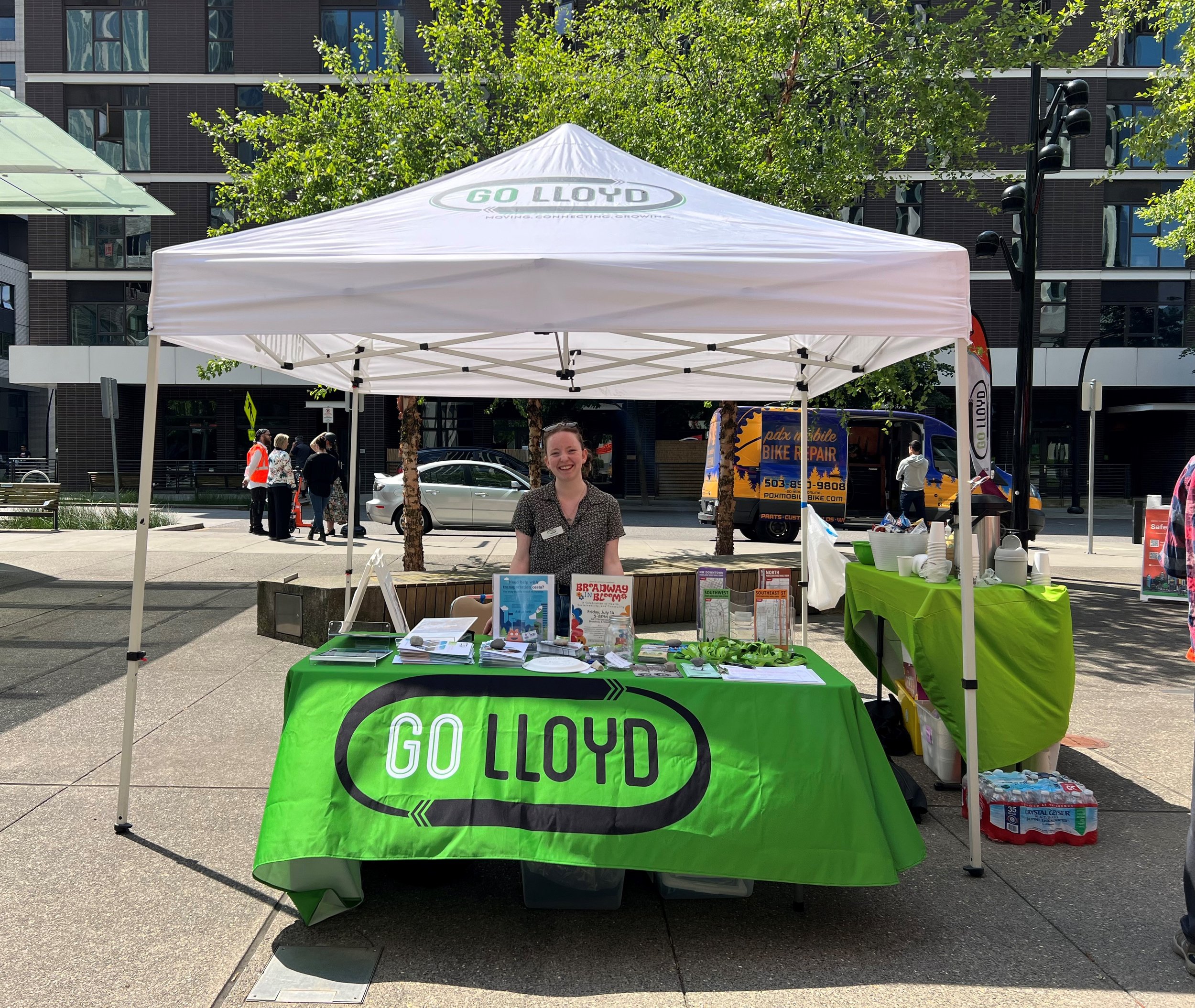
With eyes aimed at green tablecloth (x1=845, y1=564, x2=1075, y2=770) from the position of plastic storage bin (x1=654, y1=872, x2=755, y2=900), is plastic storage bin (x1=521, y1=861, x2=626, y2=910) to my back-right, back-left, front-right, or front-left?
back-left

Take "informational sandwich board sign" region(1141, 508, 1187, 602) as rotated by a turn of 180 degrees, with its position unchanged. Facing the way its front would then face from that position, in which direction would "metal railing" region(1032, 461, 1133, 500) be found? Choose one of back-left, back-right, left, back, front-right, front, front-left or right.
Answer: front

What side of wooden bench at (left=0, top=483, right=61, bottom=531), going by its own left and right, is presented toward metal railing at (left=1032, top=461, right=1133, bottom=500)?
left

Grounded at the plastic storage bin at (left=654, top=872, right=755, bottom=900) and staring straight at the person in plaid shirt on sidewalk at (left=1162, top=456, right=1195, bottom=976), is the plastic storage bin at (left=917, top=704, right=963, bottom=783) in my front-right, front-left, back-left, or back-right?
front-left

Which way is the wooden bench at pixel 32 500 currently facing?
toward the camera

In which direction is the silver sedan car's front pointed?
to the viewer's right

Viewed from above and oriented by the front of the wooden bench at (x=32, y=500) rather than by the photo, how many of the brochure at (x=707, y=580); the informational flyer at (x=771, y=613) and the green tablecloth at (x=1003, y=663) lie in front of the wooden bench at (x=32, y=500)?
3

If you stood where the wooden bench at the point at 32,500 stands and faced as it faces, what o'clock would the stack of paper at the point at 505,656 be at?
The stack of paper is roughly at 12 o'clock from the wooden bench.

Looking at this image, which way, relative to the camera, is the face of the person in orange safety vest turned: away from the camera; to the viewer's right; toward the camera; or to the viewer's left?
to the viewer's right

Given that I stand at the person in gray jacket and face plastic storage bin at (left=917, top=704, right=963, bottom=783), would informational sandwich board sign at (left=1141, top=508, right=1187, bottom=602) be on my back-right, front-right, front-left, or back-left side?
front-left

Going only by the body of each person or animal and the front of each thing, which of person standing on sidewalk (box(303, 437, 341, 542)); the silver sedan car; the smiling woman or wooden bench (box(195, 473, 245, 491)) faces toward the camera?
the smiling woman

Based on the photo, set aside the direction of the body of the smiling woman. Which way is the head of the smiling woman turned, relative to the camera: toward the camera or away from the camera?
toward the camera
